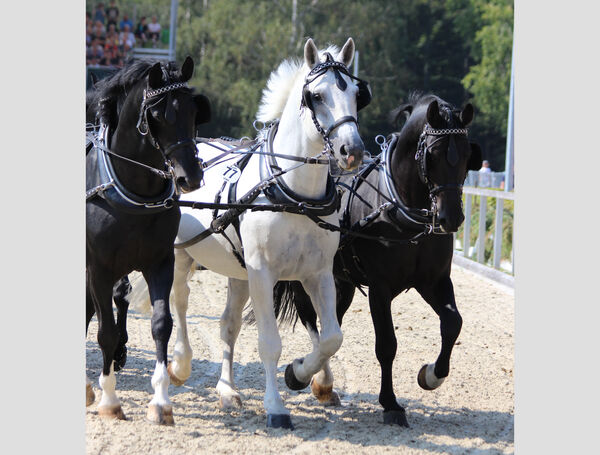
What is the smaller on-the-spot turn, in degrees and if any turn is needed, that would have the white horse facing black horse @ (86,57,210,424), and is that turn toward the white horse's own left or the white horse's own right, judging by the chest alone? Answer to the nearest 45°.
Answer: approximately 135° to the white horse's own right

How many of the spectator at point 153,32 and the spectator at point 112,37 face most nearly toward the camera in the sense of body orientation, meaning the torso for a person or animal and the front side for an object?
2

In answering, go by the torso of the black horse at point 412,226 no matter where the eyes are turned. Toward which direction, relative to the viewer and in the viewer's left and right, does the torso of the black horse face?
facing the viewer and to the right of the viewer

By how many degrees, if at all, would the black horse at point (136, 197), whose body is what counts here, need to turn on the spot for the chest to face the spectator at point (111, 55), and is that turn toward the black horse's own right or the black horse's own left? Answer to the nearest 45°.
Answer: approximately 135° to the black horse's own left

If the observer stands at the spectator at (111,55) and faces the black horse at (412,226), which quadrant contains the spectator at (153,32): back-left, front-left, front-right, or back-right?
back-left

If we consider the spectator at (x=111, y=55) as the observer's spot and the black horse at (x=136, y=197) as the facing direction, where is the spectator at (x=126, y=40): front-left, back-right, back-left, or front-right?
back-left

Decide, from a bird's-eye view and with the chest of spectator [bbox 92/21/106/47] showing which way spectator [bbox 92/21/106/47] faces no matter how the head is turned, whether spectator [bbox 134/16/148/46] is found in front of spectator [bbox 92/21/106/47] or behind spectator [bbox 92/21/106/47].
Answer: behind

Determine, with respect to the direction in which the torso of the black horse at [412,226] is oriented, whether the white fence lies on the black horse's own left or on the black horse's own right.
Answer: on the black horse's own left

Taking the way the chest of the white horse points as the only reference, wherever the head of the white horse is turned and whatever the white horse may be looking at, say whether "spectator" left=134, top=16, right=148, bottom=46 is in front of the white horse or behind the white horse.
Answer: behind

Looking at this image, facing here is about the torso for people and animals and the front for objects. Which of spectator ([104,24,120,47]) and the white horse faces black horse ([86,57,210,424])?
the spectator

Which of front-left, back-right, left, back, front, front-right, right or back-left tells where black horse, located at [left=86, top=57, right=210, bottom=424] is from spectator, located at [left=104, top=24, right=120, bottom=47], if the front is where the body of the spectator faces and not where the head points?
front

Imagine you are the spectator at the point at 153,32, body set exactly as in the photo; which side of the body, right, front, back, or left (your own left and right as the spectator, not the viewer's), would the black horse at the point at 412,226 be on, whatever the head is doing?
front
